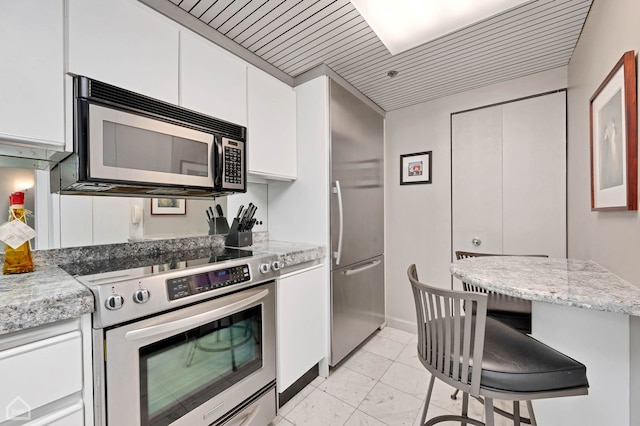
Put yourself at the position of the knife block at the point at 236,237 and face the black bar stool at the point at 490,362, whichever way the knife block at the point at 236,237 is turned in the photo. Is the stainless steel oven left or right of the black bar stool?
right

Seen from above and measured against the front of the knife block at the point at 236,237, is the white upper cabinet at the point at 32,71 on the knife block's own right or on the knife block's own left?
on the knife block's own right

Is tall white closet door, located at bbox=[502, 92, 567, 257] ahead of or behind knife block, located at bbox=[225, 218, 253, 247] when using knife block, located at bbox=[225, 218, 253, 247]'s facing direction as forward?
ahead

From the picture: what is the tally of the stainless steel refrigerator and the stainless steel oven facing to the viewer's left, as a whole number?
0

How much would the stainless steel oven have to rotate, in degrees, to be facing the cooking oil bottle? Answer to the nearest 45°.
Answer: approximately 90° to its right

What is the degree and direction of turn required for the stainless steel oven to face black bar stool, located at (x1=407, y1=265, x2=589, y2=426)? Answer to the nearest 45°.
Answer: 0° — it already faces it

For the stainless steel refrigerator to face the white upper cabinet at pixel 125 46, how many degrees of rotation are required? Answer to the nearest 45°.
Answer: approximately 90° to its right

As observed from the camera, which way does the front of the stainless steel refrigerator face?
facing the viewer and to the right of the viewer

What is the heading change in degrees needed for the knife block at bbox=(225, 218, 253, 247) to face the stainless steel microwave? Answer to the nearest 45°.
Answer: approximately 90° to its right

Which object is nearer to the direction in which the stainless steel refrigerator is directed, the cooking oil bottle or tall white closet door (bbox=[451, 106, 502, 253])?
the tall white closet door

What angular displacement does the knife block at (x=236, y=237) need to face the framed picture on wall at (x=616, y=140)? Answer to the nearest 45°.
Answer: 0° — it already faces it

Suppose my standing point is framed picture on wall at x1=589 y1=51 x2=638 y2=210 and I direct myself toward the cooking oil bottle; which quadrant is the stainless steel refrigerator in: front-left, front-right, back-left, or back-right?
front-right

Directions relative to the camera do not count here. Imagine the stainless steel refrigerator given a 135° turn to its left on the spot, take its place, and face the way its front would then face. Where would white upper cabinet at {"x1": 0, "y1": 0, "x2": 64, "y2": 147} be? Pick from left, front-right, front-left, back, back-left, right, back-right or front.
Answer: back-left

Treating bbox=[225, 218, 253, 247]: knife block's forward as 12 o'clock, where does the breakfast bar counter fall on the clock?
The breakfast bar counter is roughly at 12 o'clock from the knife block.

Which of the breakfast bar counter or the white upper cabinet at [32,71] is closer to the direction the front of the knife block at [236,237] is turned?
the breakfast bar counter

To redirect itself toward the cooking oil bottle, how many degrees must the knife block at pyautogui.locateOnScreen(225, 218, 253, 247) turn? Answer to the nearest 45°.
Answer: approximately 90° to its right

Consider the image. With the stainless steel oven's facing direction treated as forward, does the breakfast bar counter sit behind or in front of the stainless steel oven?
in front
